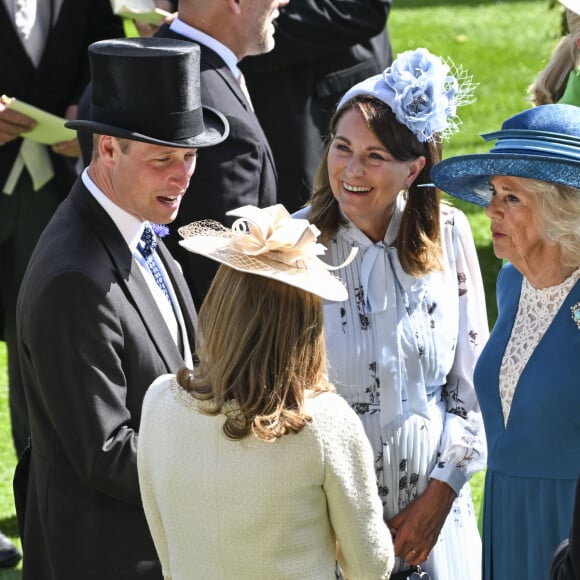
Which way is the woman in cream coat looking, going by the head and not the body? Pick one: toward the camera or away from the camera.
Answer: away from the camera

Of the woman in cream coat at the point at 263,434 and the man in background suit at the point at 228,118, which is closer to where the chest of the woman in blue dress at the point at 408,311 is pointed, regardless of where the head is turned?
the woman in cream coat

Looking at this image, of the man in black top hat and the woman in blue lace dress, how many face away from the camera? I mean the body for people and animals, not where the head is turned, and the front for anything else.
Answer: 0

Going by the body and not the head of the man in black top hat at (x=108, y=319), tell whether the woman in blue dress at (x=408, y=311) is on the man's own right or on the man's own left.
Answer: on the man's own left

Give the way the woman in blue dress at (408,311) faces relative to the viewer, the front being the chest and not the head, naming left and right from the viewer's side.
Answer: facing the viewer and to the left of the viewer

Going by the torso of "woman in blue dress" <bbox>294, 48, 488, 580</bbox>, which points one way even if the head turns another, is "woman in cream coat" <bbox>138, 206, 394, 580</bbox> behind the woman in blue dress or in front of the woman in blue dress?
in front

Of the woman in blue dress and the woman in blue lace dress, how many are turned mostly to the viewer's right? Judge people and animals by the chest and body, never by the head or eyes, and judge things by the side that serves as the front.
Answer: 0

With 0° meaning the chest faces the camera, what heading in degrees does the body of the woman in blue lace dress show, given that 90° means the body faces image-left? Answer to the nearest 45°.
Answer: approximately 45°

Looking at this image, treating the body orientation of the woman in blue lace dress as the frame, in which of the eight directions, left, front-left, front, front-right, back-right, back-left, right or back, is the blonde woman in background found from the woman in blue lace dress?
back-right

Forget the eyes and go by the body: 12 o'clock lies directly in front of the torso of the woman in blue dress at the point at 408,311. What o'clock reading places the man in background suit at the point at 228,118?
The man in background suit is roughly at 3 o'clock from the woman in blue dress.

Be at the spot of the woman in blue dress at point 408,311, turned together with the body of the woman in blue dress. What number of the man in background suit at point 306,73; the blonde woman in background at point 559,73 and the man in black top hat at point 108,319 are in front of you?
1

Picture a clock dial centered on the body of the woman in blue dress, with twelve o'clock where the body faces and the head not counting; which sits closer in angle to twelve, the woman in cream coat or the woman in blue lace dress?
the woman in cream coat

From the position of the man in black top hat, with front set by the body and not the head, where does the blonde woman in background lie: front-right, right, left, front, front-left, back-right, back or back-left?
left
